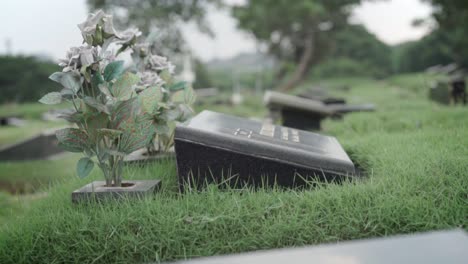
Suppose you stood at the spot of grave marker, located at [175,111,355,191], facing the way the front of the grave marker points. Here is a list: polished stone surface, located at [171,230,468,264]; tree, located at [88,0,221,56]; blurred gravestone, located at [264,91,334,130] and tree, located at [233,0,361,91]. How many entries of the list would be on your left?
3

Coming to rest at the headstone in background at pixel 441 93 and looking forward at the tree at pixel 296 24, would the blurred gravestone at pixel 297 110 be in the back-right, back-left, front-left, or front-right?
back-left

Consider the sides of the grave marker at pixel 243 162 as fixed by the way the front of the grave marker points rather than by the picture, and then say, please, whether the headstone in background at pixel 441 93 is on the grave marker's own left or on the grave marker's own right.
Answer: on the grave marker's own left

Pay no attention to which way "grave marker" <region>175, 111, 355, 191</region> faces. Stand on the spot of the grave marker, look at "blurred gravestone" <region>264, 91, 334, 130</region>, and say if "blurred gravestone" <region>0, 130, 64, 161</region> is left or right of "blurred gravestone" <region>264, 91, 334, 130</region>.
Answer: left
